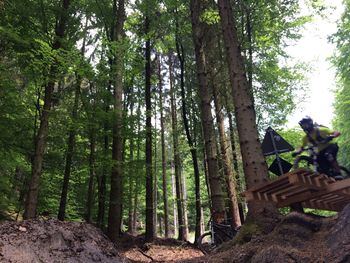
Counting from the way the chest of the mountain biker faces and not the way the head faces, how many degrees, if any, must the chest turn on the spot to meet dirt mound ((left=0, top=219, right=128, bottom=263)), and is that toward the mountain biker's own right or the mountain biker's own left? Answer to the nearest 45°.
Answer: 0° — they already face it

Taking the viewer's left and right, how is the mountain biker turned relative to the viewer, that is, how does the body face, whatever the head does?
facing the viewer and to the left of the viewer

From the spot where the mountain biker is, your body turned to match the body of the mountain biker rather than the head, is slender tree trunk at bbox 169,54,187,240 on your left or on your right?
on your right

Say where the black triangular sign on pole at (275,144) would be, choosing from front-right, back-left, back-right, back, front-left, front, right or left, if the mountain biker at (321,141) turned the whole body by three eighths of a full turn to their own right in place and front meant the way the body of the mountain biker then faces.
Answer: back-left

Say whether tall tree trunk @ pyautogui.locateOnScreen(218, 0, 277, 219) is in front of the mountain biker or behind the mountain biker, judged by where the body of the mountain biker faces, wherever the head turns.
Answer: in front

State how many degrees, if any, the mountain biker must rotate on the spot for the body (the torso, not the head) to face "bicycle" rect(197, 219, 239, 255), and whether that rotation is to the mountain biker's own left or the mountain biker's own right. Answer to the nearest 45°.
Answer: approximately 90° to the mountain biker's own right

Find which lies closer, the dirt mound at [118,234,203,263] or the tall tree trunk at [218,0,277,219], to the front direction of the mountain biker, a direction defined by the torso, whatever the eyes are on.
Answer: the tall tree trunk
